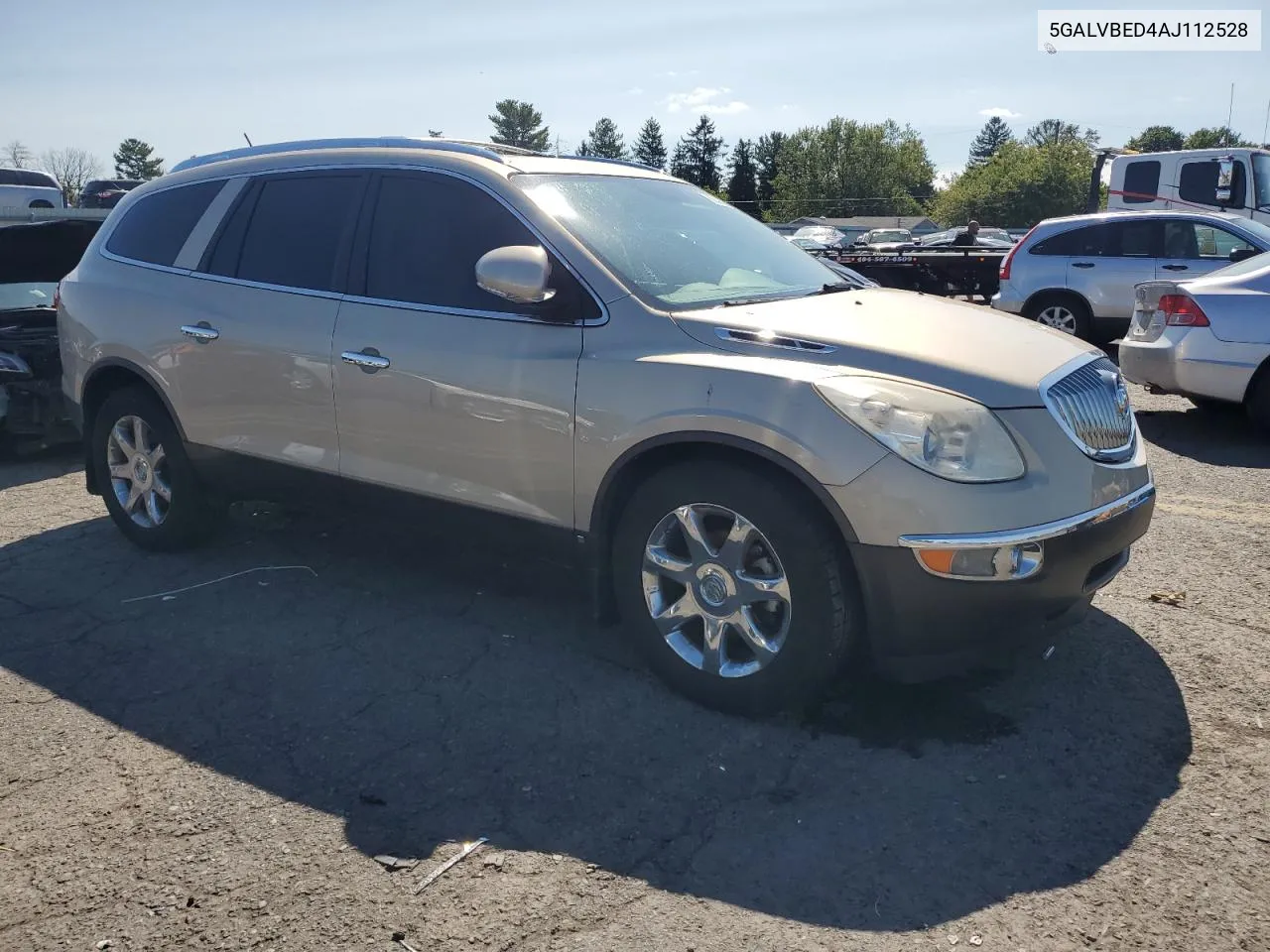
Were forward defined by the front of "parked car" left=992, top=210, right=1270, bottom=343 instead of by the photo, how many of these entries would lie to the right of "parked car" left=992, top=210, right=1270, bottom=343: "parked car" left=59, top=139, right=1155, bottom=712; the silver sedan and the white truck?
2

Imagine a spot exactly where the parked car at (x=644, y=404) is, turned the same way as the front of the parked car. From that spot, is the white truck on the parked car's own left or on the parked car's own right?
on the parked car's own left

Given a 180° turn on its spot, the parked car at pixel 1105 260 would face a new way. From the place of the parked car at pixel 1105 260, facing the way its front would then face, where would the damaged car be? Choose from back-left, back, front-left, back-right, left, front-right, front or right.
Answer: front-left

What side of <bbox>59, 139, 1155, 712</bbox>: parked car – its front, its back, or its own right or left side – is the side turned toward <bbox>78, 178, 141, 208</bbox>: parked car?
back

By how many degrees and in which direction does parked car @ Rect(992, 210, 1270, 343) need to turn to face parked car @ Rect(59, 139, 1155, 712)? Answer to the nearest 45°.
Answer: approximately 90° to its right

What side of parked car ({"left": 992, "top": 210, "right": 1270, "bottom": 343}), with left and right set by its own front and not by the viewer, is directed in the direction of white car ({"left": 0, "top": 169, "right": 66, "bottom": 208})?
back

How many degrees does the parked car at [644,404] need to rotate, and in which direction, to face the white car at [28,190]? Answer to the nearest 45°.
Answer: approximately 180°

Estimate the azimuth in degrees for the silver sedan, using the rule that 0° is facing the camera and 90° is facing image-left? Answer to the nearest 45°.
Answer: approximately 225°

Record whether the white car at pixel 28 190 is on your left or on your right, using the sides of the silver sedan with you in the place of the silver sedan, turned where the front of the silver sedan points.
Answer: on your left

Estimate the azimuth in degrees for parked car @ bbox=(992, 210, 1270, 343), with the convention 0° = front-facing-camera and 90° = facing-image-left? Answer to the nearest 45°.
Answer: approximately 270°
